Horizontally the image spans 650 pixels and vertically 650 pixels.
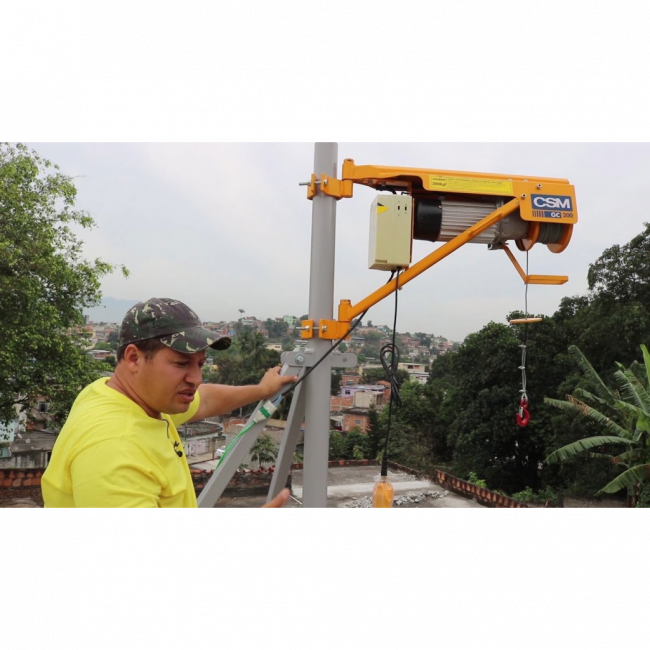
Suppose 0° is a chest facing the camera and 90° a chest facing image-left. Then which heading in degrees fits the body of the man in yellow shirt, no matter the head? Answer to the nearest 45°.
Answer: approximately 270°

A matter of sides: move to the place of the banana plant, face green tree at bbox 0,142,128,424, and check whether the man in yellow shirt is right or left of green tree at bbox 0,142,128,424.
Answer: left

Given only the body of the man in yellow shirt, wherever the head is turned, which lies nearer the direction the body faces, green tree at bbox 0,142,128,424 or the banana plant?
the banana plant

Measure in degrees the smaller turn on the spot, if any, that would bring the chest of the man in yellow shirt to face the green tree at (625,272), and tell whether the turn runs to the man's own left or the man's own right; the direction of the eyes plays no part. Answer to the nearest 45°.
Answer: approximately 45° to the man's own left

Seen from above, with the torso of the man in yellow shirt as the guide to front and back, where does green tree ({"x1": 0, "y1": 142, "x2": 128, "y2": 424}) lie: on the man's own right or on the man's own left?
on the man's own left

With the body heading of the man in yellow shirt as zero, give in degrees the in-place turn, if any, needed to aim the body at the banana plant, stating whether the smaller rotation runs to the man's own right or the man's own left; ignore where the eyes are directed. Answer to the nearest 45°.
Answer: approximately 45° to the man's own left
